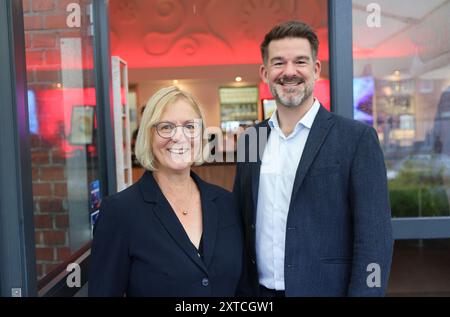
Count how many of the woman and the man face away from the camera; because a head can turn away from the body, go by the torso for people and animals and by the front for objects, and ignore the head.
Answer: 0

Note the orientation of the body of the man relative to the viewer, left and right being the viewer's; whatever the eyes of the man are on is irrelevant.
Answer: facing the viewer and to the left of the viewer

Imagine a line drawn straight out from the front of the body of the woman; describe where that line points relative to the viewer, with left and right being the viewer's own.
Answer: facing the viewer and to the right of the viewer
